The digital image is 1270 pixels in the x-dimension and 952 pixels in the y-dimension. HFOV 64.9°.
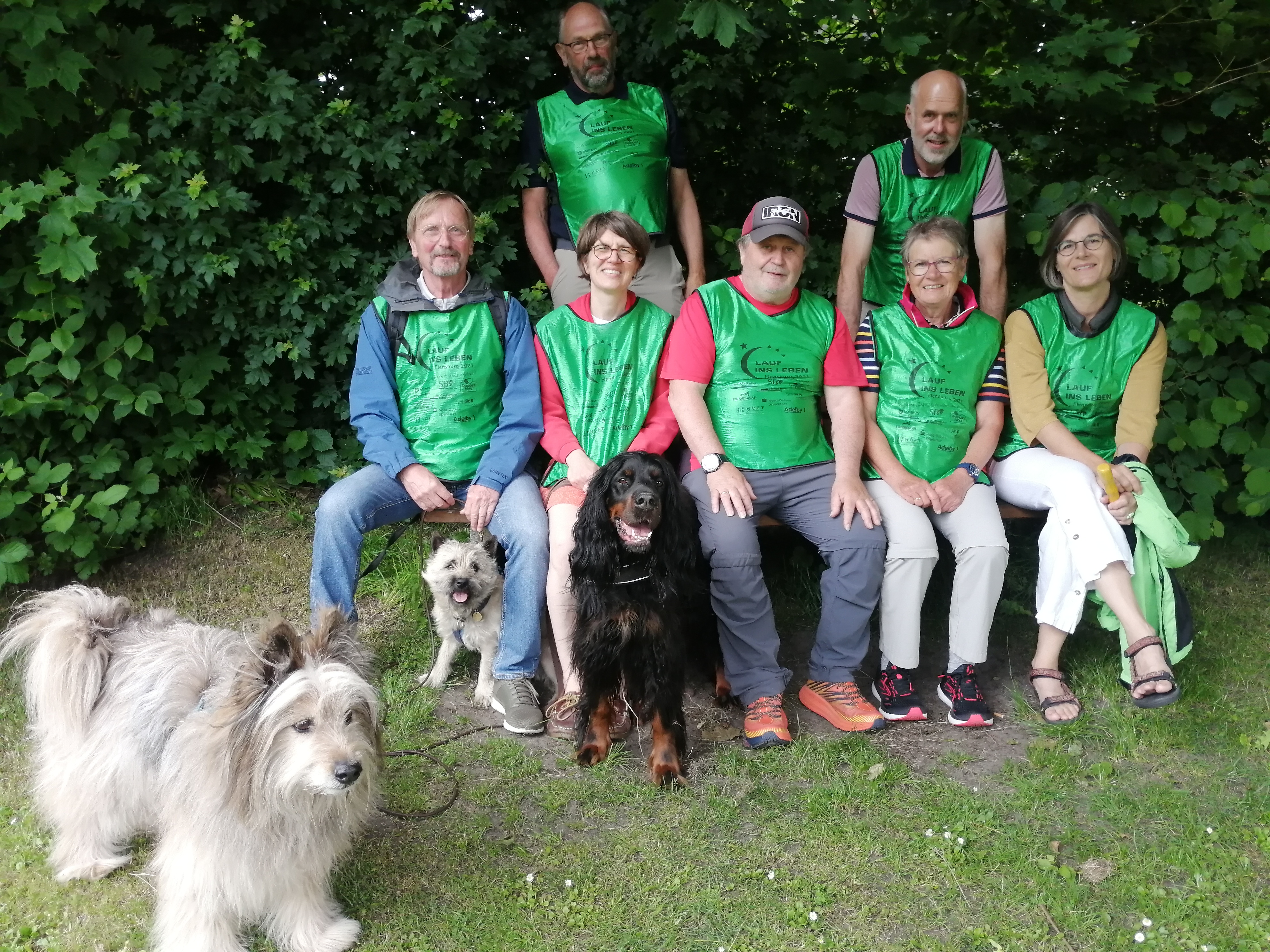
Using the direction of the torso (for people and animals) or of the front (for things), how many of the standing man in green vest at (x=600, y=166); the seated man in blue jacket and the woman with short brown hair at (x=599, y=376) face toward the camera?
3

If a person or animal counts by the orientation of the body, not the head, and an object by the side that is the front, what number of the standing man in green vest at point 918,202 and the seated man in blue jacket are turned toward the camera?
2

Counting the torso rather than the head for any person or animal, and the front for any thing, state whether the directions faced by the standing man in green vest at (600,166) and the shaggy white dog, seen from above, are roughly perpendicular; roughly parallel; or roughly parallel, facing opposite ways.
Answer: roughly perpendicular

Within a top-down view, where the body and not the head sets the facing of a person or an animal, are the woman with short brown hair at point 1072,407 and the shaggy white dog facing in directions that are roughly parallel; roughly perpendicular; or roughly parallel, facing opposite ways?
roughly perpendicular

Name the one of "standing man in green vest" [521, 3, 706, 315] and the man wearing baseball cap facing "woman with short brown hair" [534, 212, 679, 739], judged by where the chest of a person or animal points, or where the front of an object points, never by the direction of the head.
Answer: the standing man in green vest

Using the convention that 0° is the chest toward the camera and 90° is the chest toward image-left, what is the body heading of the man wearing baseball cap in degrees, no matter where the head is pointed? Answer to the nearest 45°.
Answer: approximately 0°

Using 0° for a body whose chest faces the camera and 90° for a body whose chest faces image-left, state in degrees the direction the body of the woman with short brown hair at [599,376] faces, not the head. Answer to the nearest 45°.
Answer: approximately 0°

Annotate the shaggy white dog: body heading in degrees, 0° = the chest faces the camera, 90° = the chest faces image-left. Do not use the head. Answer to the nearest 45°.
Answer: approximately 315°

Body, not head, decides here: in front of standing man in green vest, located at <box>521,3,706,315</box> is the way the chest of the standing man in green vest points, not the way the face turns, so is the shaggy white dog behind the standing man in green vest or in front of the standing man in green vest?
in front

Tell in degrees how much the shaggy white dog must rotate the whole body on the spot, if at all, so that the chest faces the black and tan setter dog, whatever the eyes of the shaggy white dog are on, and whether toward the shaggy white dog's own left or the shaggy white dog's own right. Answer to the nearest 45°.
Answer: approximately 45° to the shaggy white dog's own left

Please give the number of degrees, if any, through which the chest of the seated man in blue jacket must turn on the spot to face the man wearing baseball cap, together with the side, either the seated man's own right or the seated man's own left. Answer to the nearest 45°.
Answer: approximately 90° to the seated man's own left
